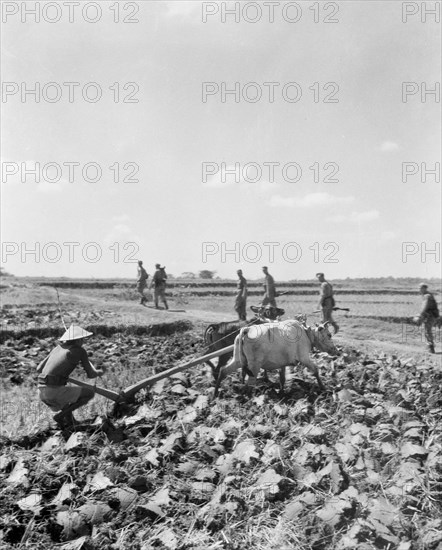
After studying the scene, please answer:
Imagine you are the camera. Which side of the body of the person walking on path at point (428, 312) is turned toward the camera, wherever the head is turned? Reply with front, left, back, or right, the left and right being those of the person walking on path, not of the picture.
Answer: left

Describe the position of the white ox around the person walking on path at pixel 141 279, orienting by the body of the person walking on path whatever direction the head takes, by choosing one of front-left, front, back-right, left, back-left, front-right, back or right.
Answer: left

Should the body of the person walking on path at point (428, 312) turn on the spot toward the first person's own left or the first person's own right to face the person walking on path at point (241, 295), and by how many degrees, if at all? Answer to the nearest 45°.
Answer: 0° — they already face them

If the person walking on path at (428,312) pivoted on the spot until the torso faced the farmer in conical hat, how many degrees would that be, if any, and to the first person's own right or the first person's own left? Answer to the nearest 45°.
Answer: approximately 45° to the first person's own left

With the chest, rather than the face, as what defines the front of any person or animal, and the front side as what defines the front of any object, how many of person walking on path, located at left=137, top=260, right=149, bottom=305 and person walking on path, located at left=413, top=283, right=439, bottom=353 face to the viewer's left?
2

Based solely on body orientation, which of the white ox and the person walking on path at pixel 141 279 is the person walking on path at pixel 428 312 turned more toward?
the person walking on path

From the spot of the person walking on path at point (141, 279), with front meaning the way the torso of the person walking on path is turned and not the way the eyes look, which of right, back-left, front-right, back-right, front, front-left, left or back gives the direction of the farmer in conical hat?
left

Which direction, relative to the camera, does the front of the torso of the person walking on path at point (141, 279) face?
to the viewer's left

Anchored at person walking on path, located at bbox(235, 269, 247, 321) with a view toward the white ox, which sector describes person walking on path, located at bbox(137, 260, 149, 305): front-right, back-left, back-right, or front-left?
back-right
